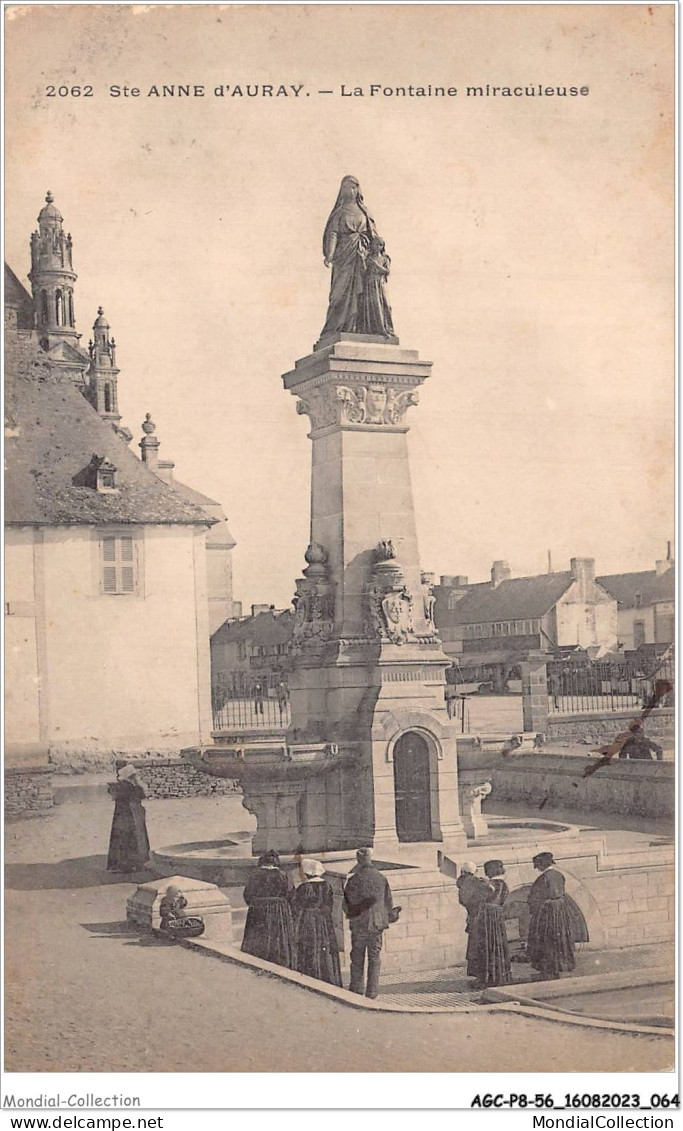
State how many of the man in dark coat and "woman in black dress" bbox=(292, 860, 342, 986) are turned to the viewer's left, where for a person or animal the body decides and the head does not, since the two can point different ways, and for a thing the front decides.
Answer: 0

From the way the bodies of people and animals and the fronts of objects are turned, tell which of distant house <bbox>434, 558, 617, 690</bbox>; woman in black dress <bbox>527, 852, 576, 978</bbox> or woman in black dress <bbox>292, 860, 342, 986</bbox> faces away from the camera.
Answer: woman in black dress <bbox>292, 860, 342, 986</bbox>

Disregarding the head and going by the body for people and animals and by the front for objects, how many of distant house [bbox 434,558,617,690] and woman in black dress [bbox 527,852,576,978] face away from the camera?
0

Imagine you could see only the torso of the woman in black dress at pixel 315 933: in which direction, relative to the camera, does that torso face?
away from the camera

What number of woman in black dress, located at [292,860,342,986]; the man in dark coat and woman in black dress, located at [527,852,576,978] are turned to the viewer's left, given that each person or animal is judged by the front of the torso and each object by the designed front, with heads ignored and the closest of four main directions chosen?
1

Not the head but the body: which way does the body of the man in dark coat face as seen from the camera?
away from the camera

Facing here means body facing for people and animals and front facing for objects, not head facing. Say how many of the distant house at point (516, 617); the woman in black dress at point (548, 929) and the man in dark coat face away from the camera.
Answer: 1

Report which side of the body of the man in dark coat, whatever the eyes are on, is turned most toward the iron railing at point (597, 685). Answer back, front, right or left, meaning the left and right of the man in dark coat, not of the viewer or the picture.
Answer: front

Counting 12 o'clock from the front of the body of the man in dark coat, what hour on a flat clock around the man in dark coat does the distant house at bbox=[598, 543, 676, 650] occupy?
The distant house is roughly at 1 o'clock from the man in dark coat.

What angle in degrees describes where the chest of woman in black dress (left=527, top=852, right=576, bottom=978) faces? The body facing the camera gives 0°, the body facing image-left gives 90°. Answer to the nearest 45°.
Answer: approximately 90°

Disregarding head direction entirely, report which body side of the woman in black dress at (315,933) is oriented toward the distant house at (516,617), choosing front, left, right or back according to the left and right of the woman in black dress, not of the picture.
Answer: front

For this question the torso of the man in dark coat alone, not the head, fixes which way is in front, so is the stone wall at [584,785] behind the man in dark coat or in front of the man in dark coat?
in front

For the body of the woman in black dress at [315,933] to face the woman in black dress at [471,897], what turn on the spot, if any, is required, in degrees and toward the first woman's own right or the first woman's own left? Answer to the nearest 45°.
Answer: approximately 45° to the first woman's own right
